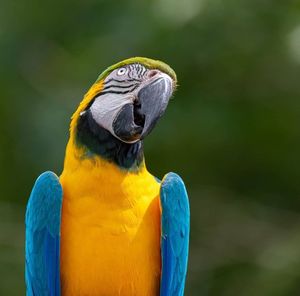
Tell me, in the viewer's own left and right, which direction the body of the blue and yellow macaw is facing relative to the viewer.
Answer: facing the viewer
